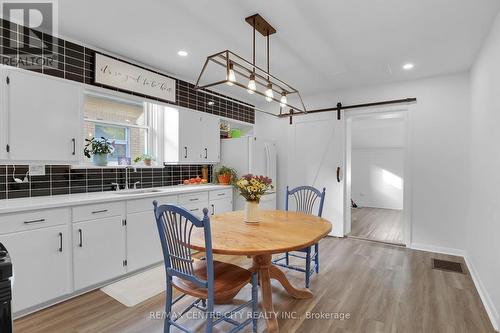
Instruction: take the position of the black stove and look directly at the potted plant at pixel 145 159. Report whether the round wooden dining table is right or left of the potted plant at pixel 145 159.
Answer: right

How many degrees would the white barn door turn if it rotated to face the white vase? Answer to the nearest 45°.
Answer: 0° — it already faces it

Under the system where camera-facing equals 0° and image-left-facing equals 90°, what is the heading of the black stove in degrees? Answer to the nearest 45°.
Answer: approximately 315°

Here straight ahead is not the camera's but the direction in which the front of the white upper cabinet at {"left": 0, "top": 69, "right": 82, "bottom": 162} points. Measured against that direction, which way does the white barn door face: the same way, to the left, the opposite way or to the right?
to the right

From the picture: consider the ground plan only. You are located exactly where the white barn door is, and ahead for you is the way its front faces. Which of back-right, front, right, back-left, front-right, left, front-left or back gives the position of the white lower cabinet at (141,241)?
front-right

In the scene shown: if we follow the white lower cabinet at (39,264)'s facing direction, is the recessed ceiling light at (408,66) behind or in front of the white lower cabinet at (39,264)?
in front

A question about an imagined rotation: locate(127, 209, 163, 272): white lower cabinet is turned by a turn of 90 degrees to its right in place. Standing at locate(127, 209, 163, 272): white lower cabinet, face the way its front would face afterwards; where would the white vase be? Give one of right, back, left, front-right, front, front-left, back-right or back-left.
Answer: left

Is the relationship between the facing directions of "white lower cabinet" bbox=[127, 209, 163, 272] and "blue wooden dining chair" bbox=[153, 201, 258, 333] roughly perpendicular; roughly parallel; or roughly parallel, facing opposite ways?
roughly perpendicular

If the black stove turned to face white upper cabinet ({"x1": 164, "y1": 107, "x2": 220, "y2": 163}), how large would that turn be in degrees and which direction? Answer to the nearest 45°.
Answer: approximately 90° to its left

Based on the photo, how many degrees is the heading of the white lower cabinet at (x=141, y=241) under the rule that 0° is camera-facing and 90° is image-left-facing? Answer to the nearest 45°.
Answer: approximately 315°

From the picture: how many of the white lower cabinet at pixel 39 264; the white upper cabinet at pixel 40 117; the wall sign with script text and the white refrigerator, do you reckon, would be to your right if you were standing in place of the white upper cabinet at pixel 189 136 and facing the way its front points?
3

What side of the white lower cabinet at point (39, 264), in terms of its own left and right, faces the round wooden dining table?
front

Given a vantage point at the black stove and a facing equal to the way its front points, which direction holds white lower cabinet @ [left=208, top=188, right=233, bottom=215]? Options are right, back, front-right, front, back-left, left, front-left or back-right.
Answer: left

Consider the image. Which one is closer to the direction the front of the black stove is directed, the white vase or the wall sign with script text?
the white vase

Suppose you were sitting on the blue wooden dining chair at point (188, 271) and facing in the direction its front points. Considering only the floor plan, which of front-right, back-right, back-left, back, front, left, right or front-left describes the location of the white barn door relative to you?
front

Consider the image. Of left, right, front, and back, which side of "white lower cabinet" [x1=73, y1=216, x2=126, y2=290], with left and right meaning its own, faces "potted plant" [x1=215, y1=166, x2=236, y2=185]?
left

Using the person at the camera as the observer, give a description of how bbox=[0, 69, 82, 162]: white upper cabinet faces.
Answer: facing the viewer and to the right of the viewer

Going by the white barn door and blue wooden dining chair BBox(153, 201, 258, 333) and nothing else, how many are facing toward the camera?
1
